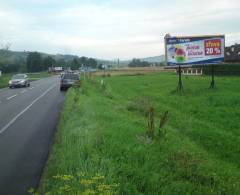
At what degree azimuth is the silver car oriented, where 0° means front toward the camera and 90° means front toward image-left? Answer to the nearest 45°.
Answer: approximately 0°

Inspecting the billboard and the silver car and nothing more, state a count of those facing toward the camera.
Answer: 2

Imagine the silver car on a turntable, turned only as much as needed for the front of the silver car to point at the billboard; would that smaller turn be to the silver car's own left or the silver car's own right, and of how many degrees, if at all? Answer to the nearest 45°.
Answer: approximately 45° to the silver car's own left

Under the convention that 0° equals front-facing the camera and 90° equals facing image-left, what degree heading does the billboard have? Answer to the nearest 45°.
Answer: approximately 0°

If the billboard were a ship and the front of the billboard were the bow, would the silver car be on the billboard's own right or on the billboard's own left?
on the billboard's own right

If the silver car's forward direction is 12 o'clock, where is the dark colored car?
The dark colored car is roughly at 11 o'clock from the silver car.
